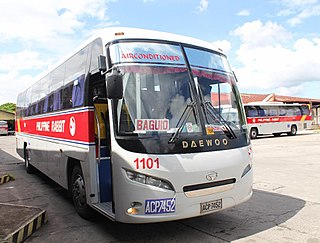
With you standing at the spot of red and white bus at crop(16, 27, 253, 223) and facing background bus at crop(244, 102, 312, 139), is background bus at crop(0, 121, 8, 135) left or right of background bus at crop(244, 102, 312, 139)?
left

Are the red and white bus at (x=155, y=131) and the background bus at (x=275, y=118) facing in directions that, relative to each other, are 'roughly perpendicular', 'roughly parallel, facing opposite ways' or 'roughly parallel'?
roughly perpendicular

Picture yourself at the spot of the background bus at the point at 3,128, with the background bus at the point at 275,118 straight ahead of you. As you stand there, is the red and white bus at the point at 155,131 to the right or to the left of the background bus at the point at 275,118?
right

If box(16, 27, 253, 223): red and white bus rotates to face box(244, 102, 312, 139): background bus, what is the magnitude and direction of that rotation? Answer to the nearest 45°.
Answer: approximately 90° to its left

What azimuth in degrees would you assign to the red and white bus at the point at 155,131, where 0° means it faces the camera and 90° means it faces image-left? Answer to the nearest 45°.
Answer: approximately 315°

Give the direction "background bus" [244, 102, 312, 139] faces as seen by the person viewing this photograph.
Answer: facing the viewer and to the left of the viewer

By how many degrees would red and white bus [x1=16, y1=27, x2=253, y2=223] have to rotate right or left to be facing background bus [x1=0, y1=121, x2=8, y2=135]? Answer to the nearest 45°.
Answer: approximately 180°

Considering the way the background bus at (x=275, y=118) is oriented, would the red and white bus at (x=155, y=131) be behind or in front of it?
in front

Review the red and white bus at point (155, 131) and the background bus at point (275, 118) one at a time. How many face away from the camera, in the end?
0
